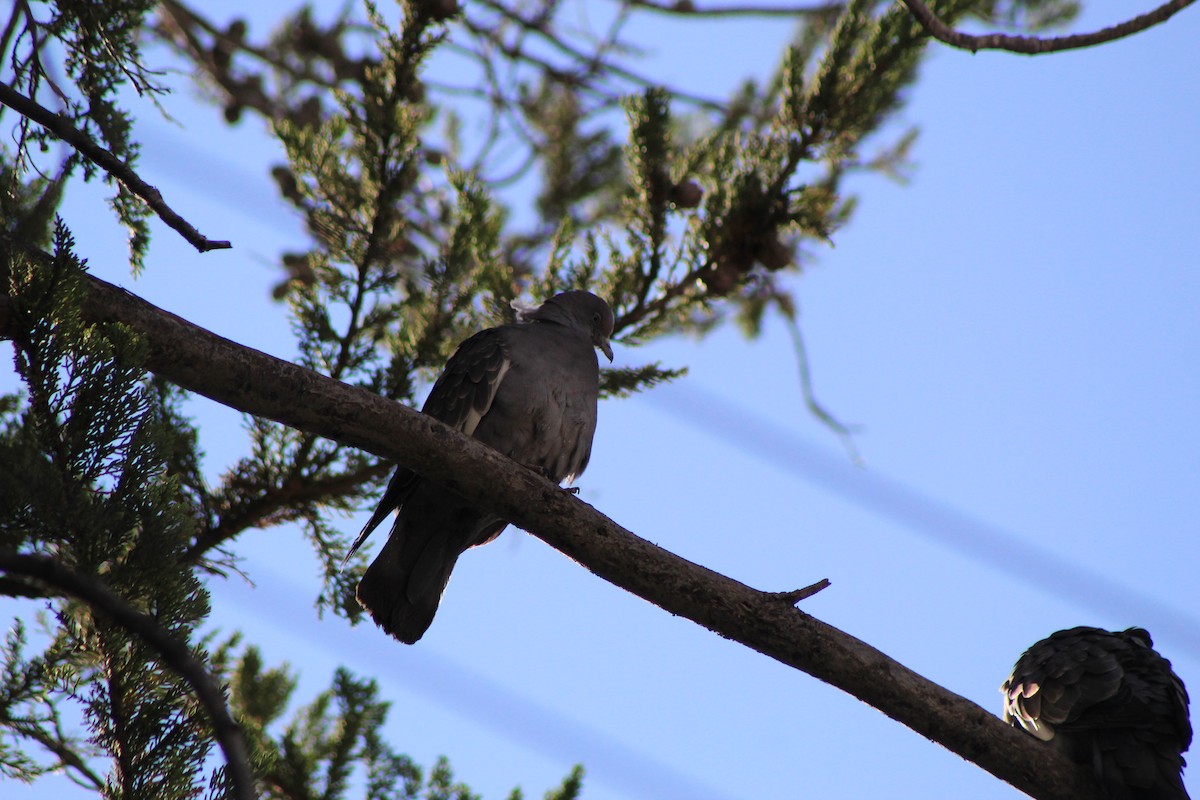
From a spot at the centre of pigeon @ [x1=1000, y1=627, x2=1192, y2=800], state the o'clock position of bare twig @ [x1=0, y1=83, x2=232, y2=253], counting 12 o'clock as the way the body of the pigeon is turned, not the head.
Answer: The bare twig is roughly at 9 o'clock from the pigeon.

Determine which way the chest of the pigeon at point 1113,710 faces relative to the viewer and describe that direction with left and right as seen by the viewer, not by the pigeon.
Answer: facing away from the viewer and to the left of the viewer

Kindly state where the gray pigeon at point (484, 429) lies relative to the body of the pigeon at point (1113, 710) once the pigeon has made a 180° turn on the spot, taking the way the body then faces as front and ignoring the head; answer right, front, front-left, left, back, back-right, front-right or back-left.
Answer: back-right

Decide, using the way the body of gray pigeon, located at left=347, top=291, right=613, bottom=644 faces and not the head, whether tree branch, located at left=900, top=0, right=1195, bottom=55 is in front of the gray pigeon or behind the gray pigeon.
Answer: in front

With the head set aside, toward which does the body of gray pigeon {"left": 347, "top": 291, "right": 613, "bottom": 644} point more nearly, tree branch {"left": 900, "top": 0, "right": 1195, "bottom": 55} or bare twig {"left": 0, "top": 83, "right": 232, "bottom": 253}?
the tree branch
